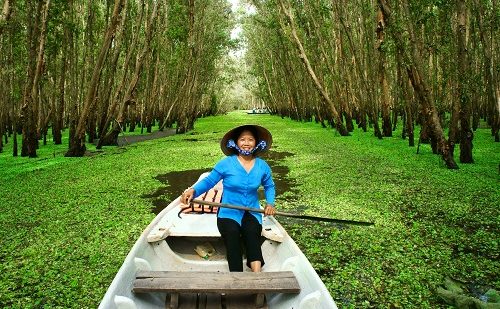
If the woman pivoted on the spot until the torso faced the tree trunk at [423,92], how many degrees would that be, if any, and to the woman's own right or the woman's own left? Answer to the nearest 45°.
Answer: approximately 135° to the woman's own left

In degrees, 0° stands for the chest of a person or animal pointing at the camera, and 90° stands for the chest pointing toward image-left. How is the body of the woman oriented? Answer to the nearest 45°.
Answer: approximately 0°

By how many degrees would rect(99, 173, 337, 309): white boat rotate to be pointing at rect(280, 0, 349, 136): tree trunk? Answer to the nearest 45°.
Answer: approximately 180°

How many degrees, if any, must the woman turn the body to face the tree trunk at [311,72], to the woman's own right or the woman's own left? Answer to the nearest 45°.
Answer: approximately 180°

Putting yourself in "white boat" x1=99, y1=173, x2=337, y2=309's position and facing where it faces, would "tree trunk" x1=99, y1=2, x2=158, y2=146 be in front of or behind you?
behind

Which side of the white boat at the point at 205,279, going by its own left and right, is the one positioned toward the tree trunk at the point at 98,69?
front

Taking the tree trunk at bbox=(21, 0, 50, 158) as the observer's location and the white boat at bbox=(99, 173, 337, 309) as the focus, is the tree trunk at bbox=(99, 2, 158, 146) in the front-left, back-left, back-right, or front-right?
back-left

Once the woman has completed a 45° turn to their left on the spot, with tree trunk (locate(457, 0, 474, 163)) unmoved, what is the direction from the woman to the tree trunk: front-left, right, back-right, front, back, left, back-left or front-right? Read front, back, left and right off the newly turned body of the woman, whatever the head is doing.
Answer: left
